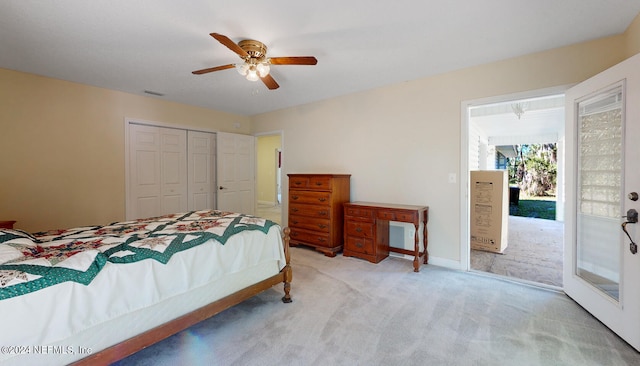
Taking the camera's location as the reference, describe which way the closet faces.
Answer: facing the viewer and to the right of the viewer

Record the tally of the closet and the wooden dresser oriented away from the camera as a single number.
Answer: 0

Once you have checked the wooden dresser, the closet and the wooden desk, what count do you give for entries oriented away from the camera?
0

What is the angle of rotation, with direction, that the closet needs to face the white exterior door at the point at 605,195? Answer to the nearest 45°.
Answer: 0° — it already faces it

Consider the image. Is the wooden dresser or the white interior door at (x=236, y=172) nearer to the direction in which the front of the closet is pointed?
the wooden dresser

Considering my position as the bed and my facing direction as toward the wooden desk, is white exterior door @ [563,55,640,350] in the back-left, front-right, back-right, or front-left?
front-right

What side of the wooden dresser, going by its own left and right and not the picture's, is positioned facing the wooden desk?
left

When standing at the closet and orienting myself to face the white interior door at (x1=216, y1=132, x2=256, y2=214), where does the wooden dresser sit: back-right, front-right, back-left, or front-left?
front-right

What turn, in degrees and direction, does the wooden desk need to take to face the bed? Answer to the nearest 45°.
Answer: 0° — it already faces it

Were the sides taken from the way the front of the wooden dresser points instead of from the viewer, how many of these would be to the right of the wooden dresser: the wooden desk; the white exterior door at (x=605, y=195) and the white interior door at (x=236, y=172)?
1

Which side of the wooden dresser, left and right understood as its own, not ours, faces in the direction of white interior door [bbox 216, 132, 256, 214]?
right

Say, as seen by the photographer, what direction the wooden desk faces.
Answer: facing the viewer and to the left of the viewer

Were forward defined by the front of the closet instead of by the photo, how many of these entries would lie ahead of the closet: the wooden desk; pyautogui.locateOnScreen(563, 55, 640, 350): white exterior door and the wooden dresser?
3

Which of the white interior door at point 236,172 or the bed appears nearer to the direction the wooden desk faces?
the bed

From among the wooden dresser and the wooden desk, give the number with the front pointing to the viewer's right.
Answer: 0
